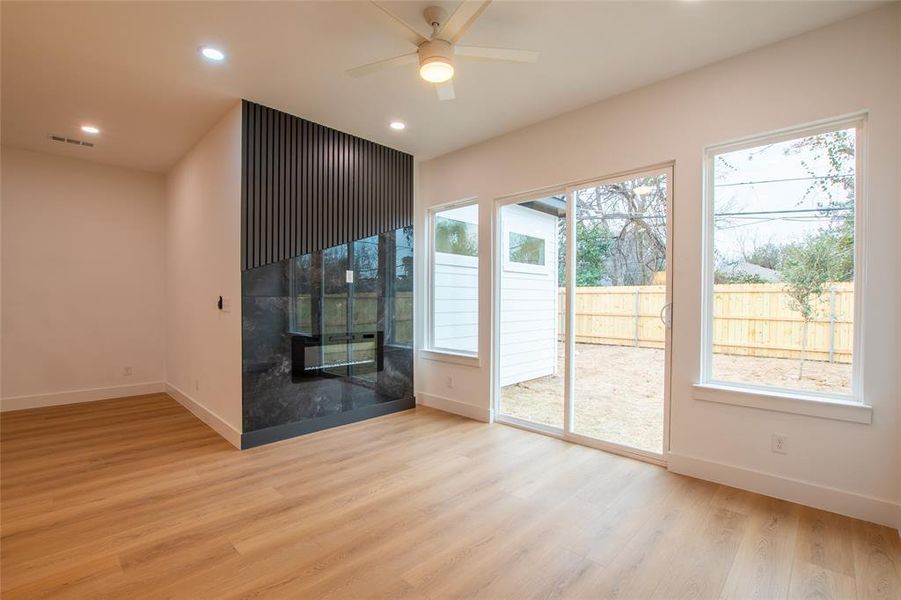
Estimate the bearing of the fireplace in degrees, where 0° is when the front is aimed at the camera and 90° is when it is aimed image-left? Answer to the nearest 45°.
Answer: approximately 315°

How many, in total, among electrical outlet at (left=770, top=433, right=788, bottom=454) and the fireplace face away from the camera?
0
